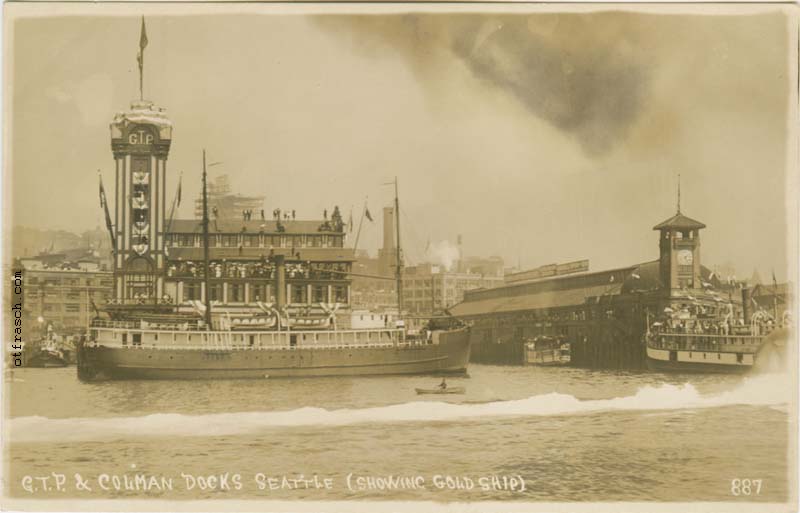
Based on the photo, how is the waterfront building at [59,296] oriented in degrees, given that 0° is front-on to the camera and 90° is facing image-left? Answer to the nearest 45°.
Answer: approximately 0°

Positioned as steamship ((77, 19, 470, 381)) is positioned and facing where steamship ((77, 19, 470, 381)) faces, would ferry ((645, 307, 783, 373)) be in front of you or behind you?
in front

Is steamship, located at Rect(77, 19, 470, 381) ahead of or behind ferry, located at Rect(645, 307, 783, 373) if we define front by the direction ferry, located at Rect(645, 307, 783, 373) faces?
behind

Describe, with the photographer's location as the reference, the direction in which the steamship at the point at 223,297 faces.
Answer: facing to the right of the viewer

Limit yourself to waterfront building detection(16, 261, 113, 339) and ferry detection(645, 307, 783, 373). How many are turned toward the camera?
1

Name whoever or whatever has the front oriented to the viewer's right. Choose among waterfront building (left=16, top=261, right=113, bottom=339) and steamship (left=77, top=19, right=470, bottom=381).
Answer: the steamship

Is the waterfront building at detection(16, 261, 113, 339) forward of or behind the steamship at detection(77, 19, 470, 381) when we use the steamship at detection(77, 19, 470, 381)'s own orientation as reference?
behind

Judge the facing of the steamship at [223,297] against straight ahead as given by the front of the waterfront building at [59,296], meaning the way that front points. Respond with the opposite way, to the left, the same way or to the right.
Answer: to the left

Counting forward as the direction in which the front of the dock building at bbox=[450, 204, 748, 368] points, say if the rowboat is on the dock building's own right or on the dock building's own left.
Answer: on the dock building's own right

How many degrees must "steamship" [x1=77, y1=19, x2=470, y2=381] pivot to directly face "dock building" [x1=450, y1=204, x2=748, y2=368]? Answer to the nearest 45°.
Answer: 0° — it already faces it
